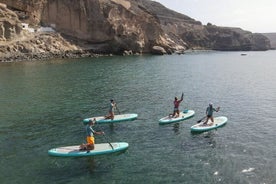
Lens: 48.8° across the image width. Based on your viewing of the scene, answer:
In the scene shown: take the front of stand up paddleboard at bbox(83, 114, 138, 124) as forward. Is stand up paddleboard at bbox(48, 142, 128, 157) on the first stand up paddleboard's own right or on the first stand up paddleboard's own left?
on the first stand up paddleboard's own right

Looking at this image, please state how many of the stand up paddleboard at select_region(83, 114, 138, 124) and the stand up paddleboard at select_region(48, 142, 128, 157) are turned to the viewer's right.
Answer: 2

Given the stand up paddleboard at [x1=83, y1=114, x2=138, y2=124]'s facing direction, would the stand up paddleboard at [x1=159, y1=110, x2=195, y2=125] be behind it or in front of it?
in front

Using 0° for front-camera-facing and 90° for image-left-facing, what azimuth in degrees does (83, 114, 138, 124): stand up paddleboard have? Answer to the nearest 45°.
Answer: approximately 270°

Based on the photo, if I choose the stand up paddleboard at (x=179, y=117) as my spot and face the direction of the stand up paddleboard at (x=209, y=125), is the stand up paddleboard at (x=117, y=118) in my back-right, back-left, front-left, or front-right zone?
back-right

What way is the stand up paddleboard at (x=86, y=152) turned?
to the viewer's right

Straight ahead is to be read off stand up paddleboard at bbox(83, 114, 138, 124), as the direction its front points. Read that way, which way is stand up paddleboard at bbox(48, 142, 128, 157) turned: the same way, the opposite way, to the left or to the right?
the same way

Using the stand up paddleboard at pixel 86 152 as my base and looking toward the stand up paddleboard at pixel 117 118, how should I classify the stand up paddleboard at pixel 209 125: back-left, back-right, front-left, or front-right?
front-right
